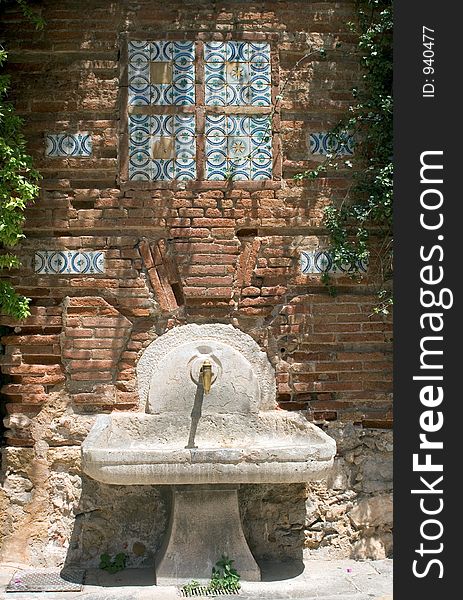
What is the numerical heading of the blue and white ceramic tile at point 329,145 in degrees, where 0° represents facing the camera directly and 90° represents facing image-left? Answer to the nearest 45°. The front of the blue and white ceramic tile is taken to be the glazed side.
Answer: approximately 0°

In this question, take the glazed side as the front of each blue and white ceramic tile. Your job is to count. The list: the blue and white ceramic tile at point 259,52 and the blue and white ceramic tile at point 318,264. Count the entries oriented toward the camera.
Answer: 2

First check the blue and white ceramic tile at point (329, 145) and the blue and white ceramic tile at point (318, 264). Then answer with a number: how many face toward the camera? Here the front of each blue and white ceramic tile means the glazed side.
2

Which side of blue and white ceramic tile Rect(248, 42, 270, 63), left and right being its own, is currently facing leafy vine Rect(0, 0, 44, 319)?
right

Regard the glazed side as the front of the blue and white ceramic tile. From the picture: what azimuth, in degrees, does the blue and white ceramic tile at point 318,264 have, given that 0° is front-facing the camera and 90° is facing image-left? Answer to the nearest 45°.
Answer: approximately 0°
